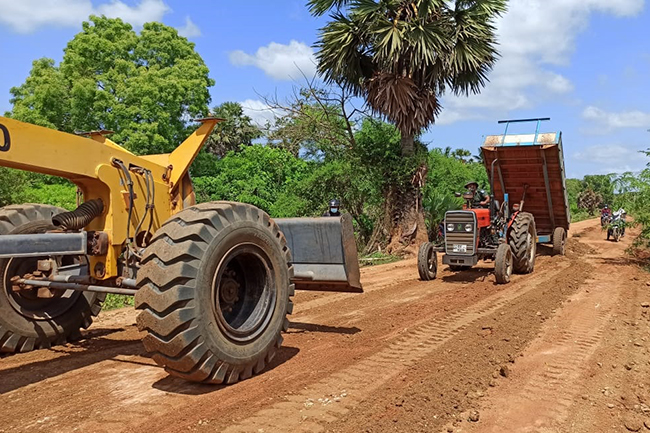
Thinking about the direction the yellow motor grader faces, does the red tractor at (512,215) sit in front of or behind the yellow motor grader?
in front

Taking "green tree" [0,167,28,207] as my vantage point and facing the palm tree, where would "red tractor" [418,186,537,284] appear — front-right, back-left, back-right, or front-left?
front-right

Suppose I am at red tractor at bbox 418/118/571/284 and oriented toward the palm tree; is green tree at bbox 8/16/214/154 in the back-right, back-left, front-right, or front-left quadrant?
front-left

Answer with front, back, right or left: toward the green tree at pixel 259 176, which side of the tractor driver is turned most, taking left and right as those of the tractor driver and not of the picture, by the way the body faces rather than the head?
right

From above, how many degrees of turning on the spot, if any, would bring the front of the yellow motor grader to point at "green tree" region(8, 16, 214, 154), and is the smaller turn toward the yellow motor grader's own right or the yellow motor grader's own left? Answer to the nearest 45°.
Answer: approximately 45° to the yellow motor grader's own left

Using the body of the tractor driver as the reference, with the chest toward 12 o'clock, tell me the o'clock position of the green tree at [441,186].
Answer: The green tree is roughly at 4 o'clock from the tractor driver.

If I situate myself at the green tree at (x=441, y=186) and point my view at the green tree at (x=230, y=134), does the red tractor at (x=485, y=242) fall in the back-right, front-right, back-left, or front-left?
back-left

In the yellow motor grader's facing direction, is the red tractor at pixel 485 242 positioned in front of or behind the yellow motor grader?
in front

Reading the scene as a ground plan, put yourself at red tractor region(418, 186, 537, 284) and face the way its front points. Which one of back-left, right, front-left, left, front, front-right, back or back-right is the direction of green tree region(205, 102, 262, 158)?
right

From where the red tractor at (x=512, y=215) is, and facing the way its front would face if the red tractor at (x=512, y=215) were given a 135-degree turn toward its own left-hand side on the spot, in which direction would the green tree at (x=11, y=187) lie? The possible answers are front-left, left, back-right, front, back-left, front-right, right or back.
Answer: back

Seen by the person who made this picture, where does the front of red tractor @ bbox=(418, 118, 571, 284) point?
facing the viewer and to the left of the viewer
